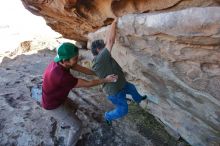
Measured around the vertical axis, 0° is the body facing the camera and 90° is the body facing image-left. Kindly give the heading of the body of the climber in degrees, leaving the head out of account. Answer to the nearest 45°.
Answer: approximately 225°

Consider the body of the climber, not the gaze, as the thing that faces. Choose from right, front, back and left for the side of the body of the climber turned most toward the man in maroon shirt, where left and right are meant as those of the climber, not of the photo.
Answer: back
